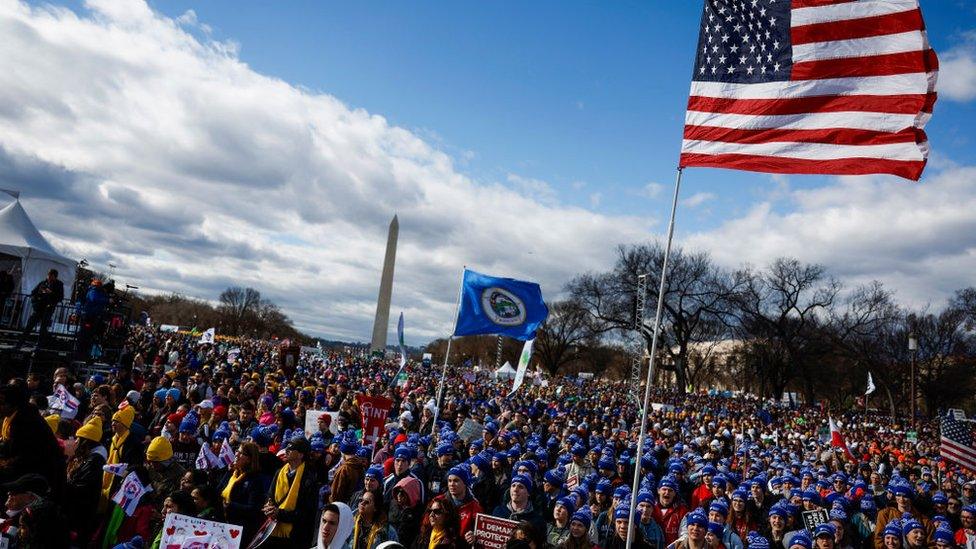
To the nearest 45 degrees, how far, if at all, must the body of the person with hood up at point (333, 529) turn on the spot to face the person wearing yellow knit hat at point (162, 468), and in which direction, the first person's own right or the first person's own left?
approximately 90° to the first person's own right

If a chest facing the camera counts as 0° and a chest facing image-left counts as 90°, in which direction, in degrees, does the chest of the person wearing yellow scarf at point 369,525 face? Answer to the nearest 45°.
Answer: approximately 45°

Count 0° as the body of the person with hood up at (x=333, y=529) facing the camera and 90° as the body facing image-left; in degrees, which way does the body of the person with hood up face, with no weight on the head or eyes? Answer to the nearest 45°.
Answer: approximately 45°

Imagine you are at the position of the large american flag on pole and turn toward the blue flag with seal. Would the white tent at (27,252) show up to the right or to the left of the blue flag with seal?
left

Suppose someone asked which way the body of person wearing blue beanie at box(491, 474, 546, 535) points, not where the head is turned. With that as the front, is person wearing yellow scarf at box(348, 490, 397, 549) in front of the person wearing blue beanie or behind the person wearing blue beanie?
in front

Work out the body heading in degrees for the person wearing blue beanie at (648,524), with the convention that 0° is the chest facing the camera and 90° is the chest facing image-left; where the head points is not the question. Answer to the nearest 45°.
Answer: approximately 45°
